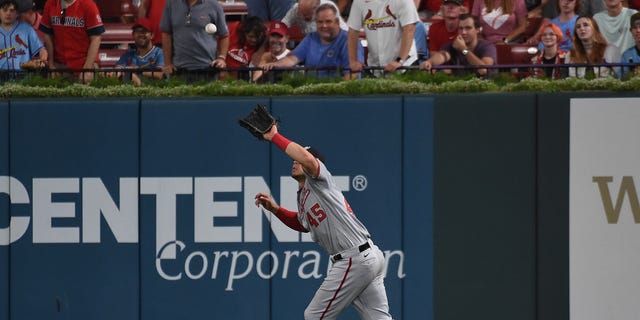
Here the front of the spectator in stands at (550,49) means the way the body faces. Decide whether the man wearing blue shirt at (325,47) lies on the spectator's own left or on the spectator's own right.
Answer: on the spectator's own right

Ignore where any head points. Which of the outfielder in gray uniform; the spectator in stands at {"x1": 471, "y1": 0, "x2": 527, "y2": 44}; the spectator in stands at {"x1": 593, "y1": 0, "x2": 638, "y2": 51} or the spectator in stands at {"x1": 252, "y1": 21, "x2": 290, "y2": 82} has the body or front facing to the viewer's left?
the outfielder in gray uniform

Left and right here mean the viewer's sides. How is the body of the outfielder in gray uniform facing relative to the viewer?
facing to the left of the viewer

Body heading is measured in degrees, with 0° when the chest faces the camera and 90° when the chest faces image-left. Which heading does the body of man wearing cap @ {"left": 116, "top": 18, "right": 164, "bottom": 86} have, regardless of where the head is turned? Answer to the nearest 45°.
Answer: approximately 0°

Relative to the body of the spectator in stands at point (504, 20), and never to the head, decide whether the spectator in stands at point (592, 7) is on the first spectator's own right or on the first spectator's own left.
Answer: on the first spectator's own left

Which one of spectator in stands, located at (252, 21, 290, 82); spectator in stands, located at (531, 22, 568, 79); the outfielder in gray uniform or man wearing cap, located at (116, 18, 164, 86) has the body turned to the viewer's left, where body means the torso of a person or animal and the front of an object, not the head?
the outfielder in gray uniform
